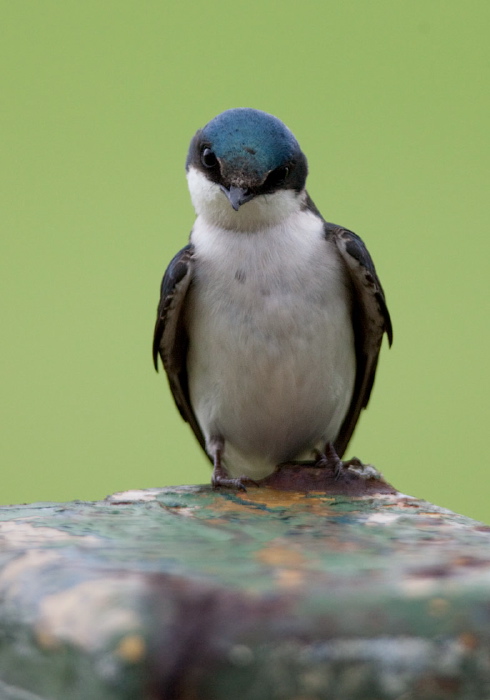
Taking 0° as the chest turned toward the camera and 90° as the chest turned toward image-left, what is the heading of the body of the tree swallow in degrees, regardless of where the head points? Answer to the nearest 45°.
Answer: approximately 0°
